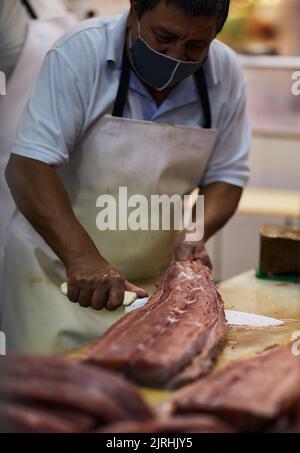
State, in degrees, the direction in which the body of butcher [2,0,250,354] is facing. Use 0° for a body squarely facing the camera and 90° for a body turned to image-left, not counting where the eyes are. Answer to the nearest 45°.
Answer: approximately 315°

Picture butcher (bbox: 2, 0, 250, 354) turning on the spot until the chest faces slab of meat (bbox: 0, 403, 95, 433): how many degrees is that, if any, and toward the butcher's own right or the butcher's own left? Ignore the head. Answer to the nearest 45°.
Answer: approximately 45° to the butcher's own right

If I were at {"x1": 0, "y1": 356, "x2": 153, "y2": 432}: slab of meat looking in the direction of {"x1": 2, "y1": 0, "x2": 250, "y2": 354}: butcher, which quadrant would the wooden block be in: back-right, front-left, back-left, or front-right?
front-right

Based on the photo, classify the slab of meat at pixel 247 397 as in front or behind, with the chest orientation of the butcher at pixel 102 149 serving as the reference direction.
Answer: in front

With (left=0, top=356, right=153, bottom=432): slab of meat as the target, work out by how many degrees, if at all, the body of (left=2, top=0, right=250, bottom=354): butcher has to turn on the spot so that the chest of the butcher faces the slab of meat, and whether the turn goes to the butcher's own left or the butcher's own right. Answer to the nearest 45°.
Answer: approximately 45° to the butcher's own right

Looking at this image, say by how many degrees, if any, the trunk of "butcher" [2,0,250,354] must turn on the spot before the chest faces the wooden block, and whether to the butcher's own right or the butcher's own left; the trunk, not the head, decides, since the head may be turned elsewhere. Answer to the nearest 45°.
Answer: approximately 90° to the butcher's own left

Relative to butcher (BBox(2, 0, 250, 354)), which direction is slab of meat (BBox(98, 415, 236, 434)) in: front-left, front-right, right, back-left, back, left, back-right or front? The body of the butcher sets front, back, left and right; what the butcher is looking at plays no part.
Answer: front-right
